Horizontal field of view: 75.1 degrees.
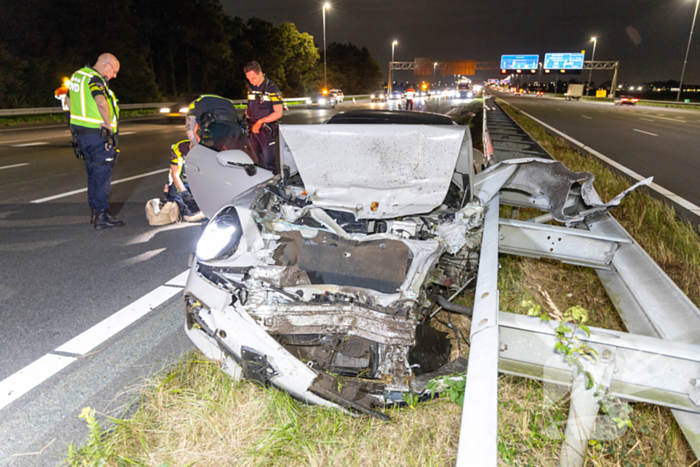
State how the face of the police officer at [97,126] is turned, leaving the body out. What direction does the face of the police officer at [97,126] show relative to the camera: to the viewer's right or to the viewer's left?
to the viewer's right

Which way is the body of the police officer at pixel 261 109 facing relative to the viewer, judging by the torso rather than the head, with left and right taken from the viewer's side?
facing the viewer and to the left of the viewer

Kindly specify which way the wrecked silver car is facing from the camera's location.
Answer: facing the viewer

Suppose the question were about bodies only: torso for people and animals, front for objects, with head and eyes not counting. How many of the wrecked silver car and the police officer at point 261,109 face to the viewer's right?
0

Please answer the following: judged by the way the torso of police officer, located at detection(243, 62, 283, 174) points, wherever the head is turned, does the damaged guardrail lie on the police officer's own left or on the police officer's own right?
on the police officer's own left

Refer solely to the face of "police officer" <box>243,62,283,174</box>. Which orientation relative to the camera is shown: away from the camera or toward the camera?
toward the camera

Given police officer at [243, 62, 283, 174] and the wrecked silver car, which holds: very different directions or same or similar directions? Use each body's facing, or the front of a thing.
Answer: same or similar directions

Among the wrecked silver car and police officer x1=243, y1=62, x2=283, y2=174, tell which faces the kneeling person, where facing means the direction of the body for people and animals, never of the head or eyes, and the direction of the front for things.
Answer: the police officer

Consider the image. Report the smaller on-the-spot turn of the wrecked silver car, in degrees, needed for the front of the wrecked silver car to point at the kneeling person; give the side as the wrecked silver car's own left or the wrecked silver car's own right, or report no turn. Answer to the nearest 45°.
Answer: approximately 135° to the wrecked silver car's own right

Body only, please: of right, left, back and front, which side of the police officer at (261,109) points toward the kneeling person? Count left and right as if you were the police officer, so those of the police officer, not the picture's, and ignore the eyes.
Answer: front

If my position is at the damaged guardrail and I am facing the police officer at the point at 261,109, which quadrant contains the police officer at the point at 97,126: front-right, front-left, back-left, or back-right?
front-left

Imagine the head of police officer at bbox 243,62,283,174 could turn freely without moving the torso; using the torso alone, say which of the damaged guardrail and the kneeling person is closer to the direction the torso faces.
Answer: the kneeling person

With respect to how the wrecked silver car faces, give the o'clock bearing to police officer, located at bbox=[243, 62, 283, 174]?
The police officer is roughly at 5 o'clock from the wrecked silver car.

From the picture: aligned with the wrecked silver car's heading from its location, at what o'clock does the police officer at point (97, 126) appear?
The police officer is roughly at 4 o'clock from the wrecked silver car.

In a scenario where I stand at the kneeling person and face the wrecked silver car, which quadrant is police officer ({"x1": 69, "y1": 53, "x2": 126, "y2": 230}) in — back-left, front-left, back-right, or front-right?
back-right

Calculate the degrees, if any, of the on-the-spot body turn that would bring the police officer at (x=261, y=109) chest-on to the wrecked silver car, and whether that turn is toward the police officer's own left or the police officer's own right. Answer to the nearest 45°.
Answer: approximately 45° to the police officer's own left
